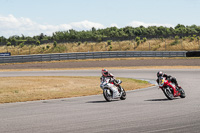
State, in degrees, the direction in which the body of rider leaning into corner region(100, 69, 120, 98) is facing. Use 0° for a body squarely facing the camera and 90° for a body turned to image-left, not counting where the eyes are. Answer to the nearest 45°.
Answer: approximately 45°

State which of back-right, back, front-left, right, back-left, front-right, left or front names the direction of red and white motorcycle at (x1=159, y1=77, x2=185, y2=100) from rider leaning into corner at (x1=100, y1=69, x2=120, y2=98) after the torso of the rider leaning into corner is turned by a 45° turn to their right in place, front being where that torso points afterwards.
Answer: back
